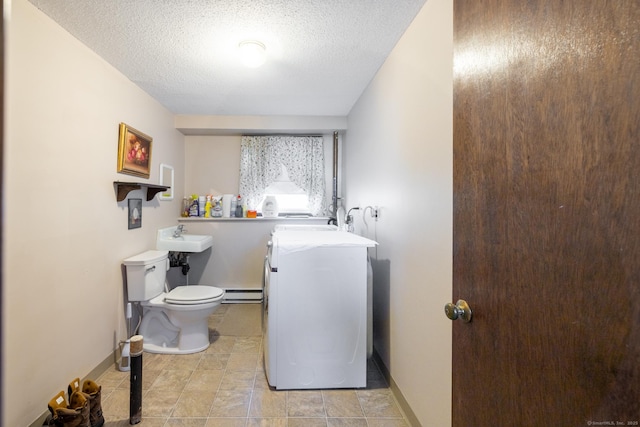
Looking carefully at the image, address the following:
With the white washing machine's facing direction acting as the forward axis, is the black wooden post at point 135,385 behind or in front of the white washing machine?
in front

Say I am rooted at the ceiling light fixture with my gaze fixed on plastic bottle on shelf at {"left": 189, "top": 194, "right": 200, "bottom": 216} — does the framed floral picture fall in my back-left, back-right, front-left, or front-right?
front-left

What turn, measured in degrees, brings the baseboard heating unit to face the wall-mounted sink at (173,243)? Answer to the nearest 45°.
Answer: approximately 45° to its right

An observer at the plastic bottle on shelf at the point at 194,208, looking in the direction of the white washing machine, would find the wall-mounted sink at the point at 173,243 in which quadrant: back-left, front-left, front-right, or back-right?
front-right

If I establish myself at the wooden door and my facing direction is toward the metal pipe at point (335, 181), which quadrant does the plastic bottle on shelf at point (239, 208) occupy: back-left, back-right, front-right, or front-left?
front-left

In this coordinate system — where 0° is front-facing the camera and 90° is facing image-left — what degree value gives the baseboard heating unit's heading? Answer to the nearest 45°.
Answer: approximately 0°
